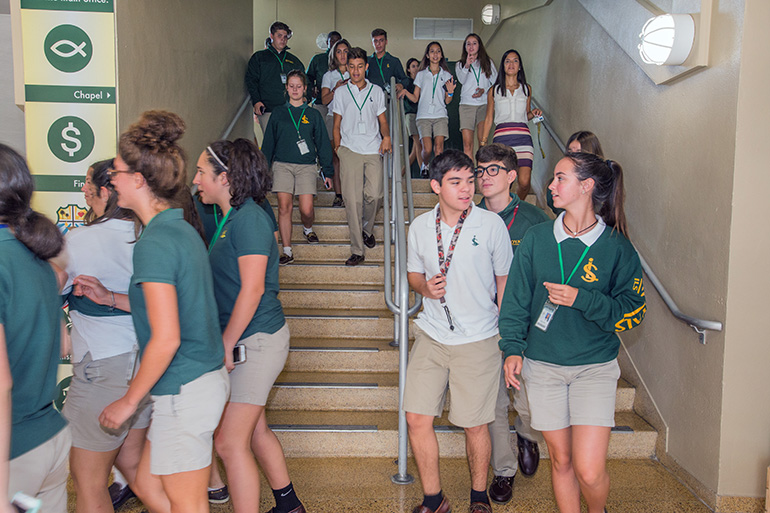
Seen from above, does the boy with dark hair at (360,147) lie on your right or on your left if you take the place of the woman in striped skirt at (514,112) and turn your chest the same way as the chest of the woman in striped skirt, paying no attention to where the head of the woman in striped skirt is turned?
on your right

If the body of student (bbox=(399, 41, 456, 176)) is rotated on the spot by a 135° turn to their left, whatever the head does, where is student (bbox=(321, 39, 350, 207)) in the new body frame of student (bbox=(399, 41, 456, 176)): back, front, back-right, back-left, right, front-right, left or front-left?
back-left

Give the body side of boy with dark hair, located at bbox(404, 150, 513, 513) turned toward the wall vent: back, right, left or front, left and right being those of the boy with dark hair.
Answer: back

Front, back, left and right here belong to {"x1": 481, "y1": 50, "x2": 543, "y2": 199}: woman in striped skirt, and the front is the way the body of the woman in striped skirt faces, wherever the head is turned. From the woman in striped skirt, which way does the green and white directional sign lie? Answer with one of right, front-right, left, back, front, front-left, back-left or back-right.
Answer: front-right

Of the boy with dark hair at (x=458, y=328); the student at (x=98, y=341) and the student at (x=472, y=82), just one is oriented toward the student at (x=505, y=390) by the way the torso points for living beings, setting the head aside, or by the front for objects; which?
the student at (x=472, y=82)

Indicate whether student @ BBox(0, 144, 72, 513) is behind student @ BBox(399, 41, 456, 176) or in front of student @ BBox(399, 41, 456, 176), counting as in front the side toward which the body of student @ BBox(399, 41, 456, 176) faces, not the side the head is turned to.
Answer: in front

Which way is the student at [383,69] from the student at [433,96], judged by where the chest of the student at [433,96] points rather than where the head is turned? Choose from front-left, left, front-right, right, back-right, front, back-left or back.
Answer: back-right

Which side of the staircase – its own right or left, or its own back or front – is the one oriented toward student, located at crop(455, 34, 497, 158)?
back

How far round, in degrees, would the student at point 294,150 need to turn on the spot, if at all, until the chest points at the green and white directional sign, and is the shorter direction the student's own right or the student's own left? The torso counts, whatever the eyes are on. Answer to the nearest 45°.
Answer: approximately 45° to the student's own right
